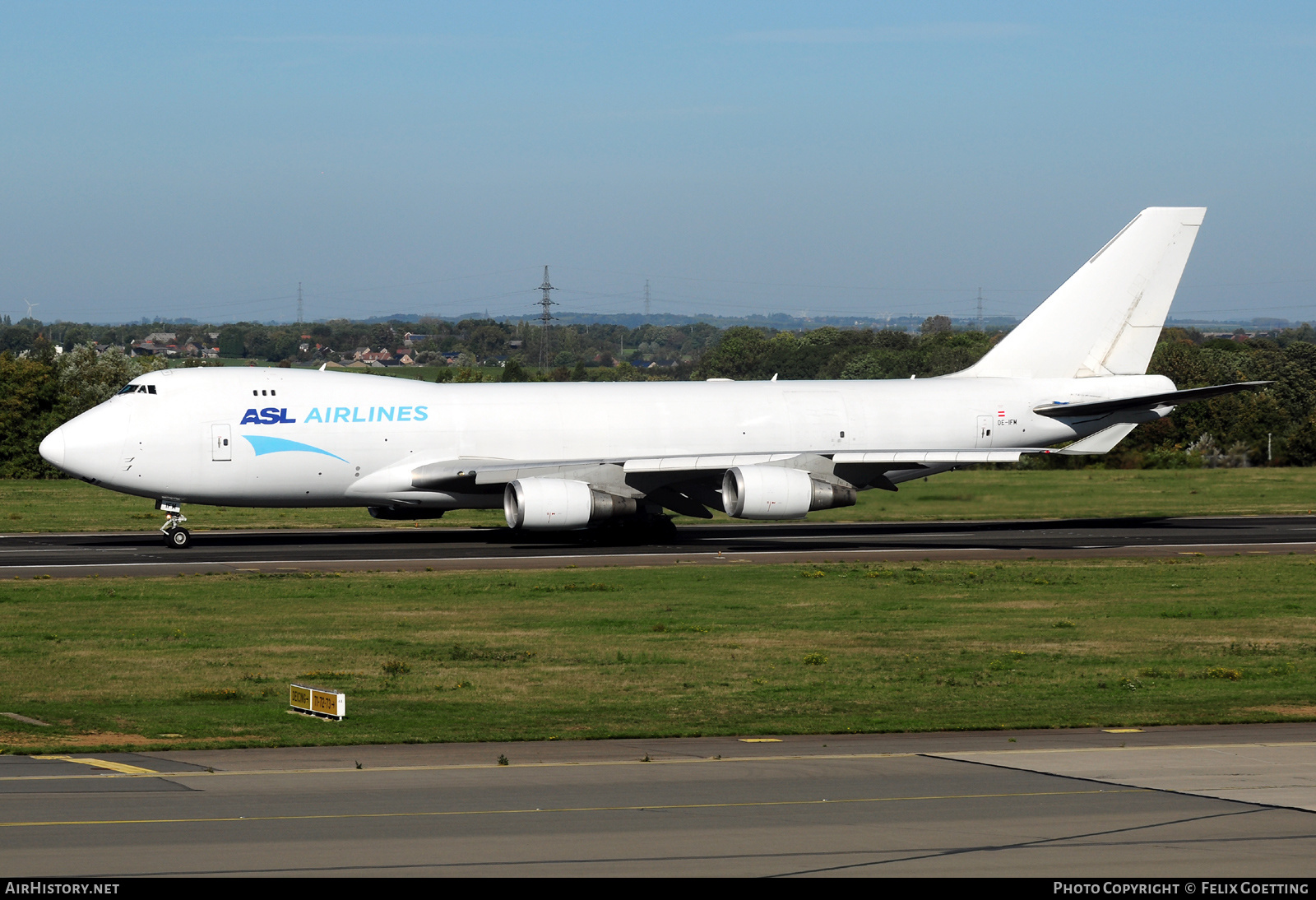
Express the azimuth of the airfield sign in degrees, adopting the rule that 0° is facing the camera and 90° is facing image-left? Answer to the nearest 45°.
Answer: approximately 45°

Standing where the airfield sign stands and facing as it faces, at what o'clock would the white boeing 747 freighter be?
The white boeing 747 freighter is roughly at 5 o'clock from the airfield sign.
